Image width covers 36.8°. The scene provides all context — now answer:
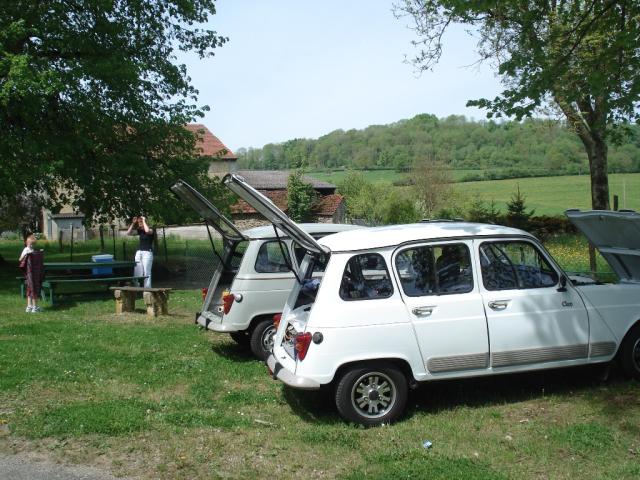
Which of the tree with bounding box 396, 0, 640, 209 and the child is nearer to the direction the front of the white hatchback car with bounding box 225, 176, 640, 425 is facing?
the tree

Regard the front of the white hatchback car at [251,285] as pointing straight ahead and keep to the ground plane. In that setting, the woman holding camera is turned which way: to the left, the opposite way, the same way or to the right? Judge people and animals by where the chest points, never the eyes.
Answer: the opposite way

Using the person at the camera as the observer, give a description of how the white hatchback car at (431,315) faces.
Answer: facing away from the viewer and to the right of the viewer

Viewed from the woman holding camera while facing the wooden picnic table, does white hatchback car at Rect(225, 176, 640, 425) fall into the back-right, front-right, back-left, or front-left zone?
back-left

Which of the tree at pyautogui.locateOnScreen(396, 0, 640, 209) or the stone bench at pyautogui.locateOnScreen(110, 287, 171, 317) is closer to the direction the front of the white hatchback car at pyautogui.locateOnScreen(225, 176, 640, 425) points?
the tree

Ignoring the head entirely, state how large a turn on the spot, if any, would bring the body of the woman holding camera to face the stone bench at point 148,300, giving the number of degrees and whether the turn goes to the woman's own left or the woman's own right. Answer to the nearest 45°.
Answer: approximately 45° to the woman's own left

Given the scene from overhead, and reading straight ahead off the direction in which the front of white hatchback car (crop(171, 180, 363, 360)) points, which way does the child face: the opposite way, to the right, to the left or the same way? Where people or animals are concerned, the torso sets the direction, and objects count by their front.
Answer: to the right

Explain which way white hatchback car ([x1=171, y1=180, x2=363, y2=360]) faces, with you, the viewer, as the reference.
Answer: facing away from the viewer and to the right of the viewer

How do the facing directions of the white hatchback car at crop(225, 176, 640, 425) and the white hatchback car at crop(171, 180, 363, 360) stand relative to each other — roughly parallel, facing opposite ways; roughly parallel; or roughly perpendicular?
roughly parallel

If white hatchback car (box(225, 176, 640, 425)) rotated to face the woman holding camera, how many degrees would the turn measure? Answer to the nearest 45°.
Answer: approximately 90° to its left

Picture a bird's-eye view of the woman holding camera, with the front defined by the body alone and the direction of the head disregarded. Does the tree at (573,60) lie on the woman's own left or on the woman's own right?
on the woman's own left

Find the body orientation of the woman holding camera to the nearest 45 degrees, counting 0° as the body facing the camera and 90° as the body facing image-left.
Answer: approximately 45°

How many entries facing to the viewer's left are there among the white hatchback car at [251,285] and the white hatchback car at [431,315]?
0

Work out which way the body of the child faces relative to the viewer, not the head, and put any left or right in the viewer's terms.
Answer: facing the viewer and to the right of the viewer
